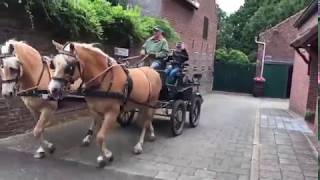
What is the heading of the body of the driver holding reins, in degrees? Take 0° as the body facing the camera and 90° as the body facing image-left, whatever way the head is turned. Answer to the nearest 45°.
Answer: approximately 45°

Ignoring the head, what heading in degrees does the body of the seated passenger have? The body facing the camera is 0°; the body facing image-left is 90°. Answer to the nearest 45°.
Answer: approximately 45°

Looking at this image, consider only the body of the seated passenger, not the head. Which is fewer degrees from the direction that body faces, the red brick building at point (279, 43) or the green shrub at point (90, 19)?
the green shrub

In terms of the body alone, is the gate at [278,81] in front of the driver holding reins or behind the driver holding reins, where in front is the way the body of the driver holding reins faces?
behind

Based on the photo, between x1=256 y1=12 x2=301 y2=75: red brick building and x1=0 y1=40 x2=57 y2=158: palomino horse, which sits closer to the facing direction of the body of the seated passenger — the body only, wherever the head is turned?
the palomino horse

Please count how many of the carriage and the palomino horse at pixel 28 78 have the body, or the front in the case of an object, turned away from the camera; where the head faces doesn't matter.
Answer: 0

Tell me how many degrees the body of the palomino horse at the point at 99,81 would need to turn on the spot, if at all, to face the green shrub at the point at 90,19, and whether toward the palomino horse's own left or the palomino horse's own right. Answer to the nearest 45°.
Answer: approximately 135° to the palomino horse's own right

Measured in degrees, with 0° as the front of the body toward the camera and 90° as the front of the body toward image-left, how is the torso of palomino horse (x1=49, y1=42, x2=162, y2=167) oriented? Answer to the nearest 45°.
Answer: approximately 45°
